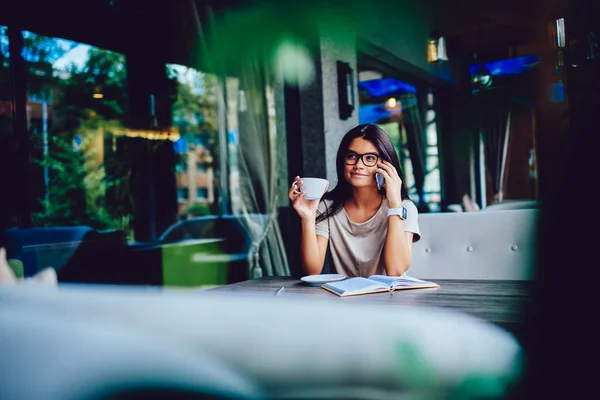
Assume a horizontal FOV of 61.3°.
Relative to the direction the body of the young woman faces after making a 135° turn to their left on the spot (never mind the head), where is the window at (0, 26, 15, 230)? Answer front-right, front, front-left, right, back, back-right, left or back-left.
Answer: left

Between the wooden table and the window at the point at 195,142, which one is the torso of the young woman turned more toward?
the wooden table

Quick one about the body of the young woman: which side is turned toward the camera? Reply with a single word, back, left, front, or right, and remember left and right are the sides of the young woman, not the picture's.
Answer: front

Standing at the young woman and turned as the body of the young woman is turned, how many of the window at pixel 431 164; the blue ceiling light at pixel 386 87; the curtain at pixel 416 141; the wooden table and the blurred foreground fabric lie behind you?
3

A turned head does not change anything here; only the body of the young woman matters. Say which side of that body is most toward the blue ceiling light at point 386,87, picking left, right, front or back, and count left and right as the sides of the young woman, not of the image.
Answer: back

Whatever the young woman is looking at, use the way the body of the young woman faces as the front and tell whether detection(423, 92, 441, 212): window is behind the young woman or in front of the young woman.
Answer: behind

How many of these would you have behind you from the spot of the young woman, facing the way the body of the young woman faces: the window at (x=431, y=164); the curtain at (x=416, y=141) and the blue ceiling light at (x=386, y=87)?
3

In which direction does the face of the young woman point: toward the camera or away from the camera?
toward the camera

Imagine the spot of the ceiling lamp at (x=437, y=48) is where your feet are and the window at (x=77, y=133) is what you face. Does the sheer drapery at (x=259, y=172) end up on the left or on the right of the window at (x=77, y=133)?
left

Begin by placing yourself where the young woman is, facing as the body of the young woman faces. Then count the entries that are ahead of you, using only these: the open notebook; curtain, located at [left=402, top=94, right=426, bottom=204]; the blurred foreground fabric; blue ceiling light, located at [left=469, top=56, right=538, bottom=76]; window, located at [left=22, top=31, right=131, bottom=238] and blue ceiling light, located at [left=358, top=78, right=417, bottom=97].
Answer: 2

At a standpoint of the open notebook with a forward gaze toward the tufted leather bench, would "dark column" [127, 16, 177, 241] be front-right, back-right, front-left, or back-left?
front-left

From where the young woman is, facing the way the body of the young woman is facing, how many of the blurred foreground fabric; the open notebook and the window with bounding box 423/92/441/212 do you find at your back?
1

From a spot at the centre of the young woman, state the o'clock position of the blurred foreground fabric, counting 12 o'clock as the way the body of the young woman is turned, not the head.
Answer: The blurred foreground fabric is roughly at 12 o'clock from the young woman.

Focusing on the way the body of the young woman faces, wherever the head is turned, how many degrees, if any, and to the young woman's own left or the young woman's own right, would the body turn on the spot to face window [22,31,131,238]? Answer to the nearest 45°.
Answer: approximately 135° to the young woman's own right

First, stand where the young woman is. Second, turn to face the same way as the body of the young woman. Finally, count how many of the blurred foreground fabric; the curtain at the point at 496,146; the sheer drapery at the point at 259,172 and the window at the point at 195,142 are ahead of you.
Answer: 1

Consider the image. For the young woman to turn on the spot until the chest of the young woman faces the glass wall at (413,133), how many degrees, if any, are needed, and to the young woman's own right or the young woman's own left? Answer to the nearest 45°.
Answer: approximately 180°

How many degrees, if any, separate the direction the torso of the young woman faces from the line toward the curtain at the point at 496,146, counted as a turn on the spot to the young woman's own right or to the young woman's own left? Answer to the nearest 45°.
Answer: approximately 180°

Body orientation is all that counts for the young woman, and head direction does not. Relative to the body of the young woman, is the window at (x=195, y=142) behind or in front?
behind

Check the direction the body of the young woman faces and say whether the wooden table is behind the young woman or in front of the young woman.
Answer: in front
